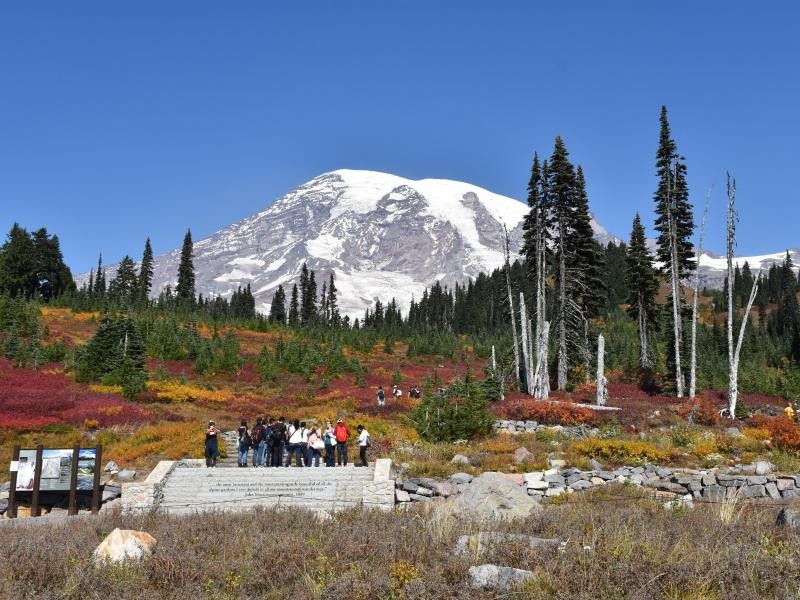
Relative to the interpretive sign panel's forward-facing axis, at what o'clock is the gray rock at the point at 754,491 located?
The gray rock is roughly at 10 o'clock from the interpretive sign panel.

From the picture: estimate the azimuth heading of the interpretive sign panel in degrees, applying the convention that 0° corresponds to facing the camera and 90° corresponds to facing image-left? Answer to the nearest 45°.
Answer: approximately 0°

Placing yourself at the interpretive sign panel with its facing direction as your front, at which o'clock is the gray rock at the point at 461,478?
The gray rock is roughly at 10 o'clock from the interpretive sign panel.

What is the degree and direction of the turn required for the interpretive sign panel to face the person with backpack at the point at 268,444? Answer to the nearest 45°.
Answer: approximately 90° to its left

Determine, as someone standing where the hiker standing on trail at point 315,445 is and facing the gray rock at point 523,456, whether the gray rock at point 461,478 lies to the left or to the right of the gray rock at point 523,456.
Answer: right

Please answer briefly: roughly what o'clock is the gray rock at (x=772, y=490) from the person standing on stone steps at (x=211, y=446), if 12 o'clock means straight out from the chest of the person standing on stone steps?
The gray rock is roughly at 10 o'clock from the person standing on stone steps.

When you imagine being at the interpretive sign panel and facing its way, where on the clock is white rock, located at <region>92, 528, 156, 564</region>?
The white rock is roughly at 12 o'clock from the interpretive sign panel.

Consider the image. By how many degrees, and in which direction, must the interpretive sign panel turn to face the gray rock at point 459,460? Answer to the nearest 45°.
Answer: approximately 90° to its left
